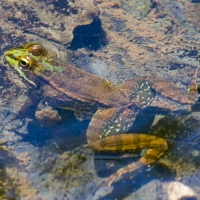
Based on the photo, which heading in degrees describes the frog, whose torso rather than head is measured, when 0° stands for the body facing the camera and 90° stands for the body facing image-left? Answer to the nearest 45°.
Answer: approximately 135°
